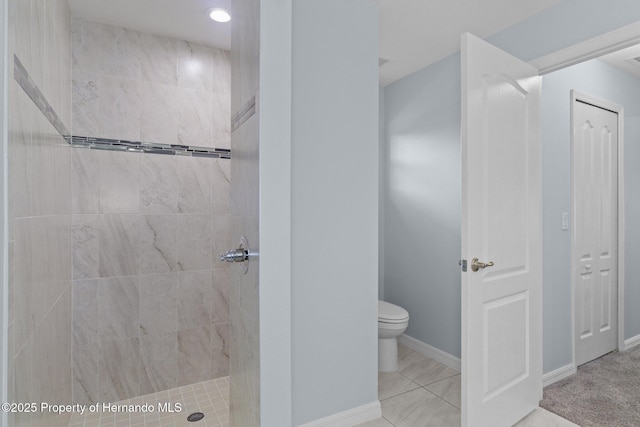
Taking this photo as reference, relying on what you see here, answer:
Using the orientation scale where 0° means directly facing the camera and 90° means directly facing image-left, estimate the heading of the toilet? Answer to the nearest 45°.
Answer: approximately 315°

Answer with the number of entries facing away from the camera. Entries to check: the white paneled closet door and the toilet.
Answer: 0

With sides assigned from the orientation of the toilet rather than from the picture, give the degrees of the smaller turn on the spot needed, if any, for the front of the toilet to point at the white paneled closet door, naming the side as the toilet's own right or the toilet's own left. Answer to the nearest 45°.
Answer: approximately 45° to the toilet's own left

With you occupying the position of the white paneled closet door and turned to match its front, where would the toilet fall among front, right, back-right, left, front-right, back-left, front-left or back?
right

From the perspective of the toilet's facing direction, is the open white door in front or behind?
in front

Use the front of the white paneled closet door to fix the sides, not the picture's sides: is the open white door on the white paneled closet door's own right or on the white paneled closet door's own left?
on the white paneled closet door's own right

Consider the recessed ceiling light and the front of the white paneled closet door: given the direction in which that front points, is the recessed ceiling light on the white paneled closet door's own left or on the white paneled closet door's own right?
on the white paneled closet door's own right

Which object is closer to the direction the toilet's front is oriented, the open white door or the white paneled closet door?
the open white door
